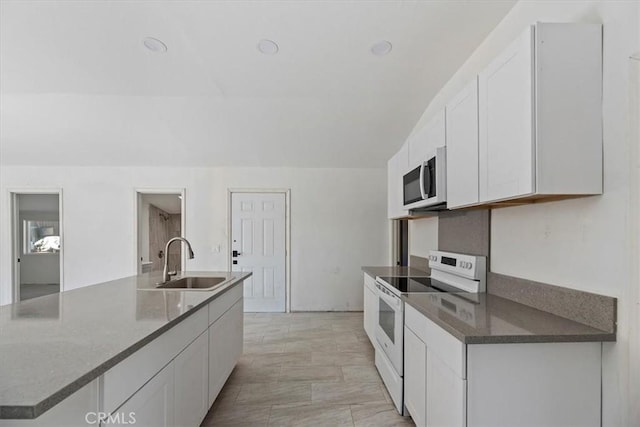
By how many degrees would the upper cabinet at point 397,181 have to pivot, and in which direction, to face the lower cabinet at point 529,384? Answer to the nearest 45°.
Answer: approximately 90° to its left

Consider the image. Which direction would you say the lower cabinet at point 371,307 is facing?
to the viewer's left

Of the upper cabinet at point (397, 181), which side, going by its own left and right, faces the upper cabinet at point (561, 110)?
left

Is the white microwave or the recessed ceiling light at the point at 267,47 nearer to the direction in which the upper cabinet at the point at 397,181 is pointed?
the recessed ceiling light

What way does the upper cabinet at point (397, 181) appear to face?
to the viewer's left

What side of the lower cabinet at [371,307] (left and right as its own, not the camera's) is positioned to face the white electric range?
left

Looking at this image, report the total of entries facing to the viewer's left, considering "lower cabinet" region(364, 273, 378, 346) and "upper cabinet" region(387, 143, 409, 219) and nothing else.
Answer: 2
